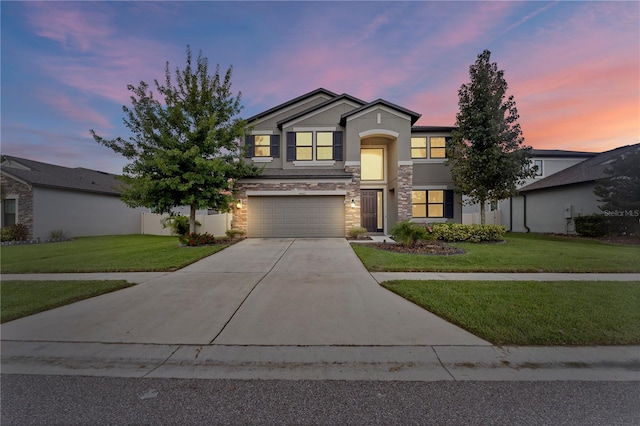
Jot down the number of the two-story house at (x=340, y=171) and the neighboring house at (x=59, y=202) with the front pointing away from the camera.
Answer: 0

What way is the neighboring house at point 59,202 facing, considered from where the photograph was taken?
facing the viewer and to the left of the viewer

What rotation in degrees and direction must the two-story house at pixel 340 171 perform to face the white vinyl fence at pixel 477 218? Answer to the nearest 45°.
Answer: approximately 135° to its left

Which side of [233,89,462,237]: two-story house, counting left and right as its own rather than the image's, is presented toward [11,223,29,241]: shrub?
right

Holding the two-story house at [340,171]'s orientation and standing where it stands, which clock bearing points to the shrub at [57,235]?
The shrub is roughly at 3 o'clock from the two-story house.

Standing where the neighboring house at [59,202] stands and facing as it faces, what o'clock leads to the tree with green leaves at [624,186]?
The tree with green leaves is roughly at 9 o'clock from the neighboring house.

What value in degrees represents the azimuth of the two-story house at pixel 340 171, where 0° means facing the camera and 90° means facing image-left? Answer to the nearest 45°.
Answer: approximately 0°

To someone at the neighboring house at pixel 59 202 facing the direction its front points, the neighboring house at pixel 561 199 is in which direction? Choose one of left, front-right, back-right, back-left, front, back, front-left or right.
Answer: left

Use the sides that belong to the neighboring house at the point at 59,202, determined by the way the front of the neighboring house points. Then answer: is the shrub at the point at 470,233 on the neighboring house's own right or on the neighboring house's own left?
on the neighboring house's own left

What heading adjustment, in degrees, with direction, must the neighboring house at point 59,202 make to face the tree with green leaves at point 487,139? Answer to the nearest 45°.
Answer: approximately 90° to its left

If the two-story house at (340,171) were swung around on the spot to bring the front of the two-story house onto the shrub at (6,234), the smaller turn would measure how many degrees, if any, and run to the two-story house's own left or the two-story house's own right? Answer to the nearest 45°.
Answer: approximately 90° to the two-story house's own right
